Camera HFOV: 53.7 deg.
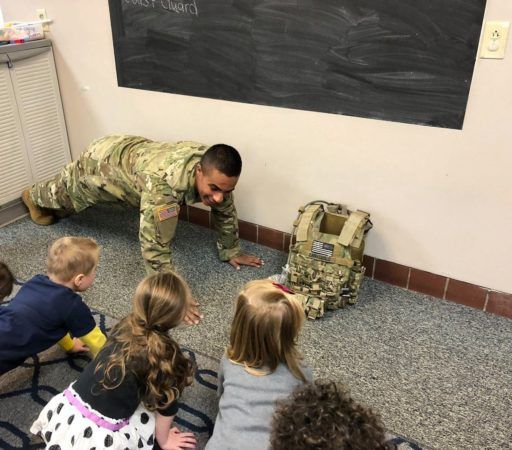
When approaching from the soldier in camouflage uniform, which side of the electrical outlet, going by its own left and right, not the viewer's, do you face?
right

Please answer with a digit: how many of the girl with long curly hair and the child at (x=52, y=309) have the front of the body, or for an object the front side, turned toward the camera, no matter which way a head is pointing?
0

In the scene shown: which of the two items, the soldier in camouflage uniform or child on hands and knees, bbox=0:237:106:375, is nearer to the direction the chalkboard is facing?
the child on hands and knees

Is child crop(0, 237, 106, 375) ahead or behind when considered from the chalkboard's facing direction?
ahead

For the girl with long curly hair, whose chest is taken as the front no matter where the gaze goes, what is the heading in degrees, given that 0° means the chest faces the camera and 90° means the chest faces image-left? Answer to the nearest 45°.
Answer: approximately 225°

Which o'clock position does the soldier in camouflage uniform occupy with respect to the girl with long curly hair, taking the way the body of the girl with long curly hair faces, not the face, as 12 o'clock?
The soldier in camouflage uniform is roughly at 11 o'clock from the girl with long curly hair.

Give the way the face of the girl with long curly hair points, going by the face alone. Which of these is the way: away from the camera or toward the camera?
away from the camera

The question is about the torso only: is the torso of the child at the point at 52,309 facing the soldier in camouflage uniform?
yes

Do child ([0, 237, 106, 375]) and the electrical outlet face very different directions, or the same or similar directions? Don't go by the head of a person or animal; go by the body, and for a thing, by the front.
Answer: very different directions

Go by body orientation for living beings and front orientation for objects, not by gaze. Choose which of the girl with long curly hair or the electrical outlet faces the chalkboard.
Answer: the girl with long curly hair

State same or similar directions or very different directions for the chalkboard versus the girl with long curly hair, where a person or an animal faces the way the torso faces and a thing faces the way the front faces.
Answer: very different directions

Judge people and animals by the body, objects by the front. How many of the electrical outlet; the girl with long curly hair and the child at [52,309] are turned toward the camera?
1

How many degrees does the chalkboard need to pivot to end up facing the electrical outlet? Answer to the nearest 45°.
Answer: approximately 90° to its left

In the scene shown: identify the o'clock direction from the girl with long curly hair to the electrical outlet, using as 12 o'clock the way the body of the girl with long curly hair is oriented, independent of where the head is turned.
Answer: The electrical outlet is roughly at 1 o'clock from the girl with long curly hair.
